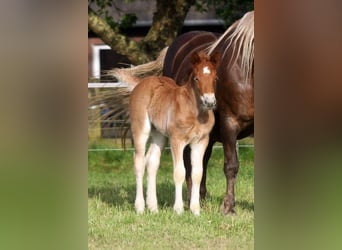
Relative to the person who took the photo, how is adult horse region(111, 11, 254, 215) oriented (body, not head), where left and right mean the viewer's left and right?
facing the viewer and to the right of the viewer
